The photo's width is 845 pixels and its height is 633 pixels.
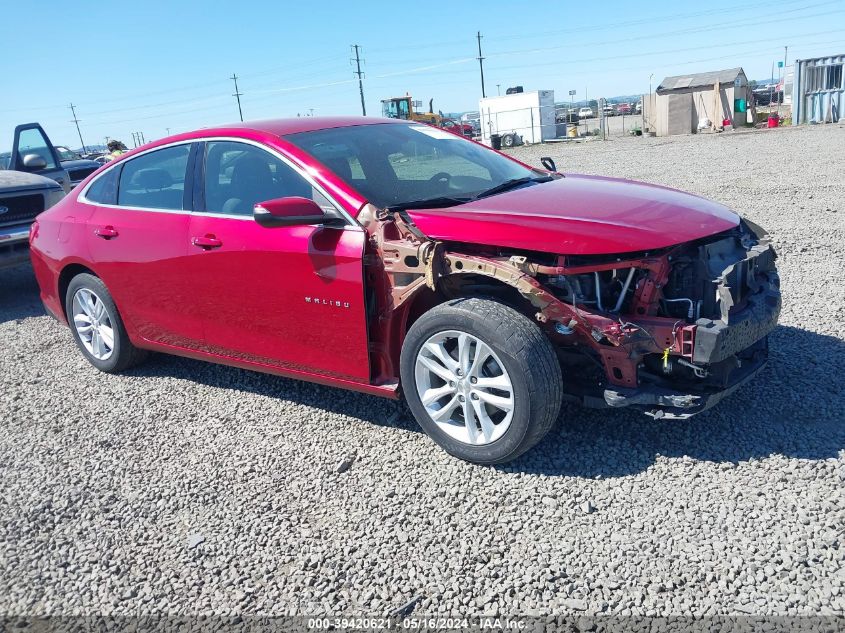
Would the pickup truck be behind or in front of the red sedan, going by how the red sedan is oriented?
behind

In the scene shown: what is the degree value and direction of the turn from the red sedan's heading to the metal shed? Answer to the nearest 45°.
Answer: approximately 90° to its left

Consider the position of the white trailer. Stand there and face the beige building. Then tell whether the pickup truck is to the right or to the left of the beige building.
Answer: right

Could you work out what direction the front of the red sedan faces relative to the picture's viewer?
facing the viewer and to the right of the viewer

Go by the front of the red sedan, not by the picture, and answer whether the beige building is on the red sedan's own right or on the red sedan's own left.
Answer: on the red sedan's own left

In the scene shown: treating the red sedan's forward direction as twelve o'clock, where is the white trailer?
The white trailer is roughly at 8 o'clock from the red sedan.
